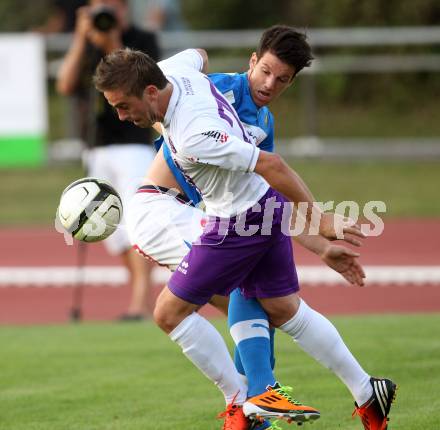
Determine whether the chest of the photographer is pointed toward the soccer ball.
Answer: yes

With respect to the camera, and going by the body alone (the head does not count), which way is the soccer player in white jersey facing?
to the viewer's left

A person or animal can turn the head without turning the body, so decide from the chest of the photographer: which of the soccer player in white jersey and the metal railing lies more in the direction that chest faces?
the soccer player in white jersey

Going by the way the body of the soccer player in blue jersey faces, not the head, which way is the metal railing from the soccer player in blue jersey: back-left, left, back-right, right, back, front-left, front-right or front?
back-left

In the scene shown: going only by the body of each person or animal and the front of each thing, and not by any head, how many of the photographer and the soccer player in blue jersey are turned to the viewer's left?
0

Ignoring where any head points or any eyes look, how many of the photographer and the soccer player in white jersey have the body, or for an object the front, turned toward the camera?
1

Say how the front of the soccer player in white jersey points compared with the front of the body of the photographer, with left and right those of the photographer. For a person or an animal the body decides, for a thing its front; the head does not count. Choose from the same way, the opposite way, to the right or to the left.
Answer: to the right

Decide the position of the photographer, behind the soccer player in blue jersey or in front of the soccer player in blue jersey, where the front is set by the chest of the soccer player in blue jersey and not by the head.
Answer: behind

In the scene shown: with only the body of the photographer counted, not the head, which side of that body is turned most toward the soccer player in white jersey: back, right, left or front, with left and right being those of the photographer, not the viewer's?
front

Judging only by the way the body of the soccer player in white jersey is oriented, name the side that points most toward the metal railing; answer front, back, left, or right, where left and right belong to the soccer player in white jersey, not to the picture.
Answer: right
